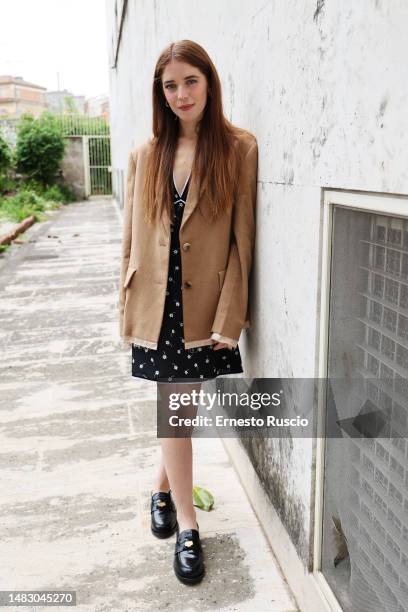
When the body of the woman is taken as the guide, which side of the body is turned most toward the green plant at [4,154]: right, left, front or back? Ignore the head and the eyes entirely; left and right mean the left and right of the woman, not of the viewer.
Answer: back

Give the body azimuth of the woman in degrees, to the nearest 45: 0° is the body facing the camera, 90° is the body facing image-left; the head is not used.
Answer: approximately 0°

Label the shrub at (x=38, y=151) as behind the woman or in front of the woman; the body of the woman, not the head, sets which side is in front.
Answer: behind

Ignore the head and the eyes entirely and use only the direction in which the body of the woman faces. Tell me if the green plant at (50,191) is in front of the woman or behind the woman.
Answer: behind

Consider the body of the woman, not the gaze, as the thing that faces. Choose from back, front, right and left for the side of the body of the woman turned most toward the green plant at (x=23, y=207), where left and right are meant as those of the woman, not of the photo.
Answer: back
